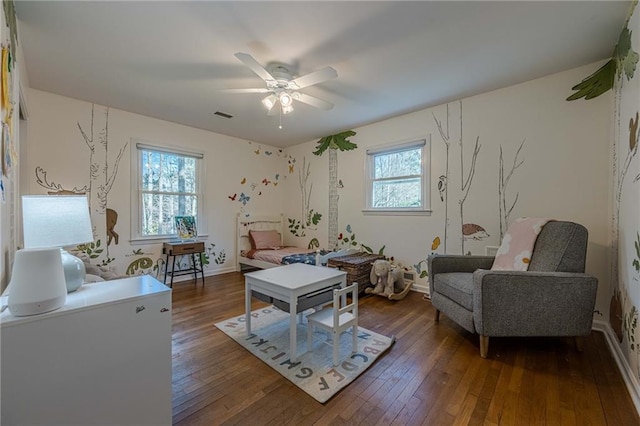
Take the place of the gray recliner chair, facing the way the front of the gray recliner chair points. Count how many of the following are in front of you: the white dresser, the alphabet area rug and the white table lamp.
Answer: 3

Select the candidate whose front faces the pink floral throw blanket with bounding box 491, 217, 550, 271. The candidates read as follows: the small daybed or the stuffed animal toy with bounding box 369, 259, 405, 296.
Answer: the small daybed

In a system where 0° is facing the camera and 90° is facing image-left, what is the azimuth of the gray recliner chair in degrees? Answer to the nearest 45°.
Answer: approximately 45°

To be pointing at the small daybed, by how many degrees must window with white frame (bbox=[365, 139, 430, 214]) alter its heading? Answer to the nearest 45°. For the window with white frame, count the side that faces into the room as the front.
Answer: approximately 45° to its right

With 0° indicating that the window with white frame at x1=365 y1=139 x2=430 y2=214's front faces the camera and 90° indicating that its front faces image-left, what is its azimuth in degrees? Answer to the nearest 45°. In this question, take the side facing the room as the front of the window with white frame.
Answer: approximately 45°
